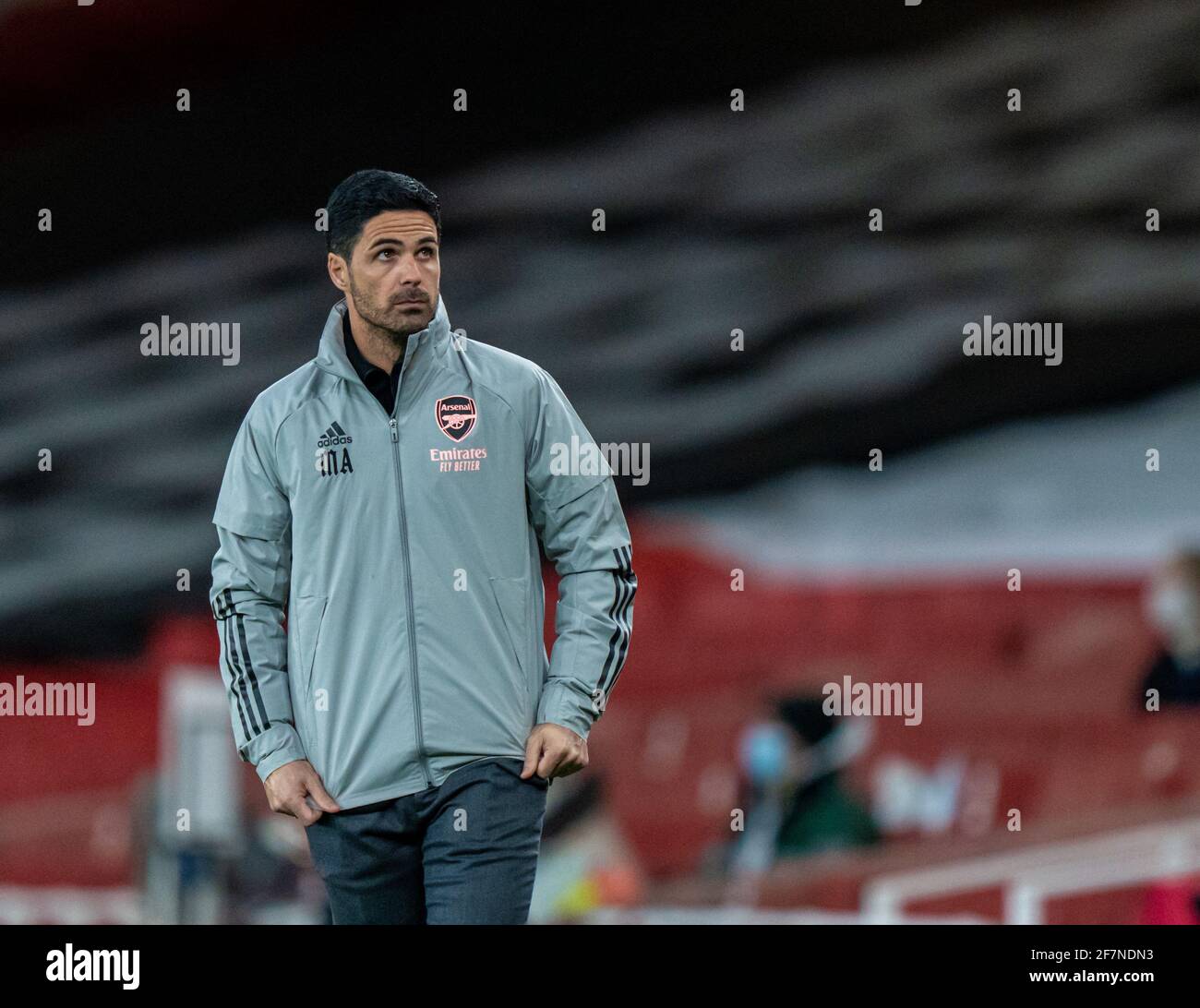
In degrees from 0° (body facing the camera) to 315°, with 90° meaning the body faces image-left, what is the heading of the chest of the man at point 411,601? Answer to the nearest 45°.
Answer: approximately 0°

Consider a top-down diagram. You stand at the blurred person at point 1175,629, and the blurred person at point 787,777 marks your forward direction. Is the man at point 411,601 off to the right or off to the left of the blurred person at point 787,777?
left

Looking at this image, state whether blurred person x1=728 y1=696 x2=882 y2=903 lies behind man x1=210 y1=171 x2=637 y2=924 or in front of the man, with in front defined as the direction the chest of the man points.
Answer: behind

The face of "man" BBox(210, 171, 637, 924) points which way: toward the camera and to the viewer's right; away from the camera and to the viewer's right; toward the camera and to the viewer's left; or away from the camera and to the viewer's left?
toward the camera and to the viewer's right
